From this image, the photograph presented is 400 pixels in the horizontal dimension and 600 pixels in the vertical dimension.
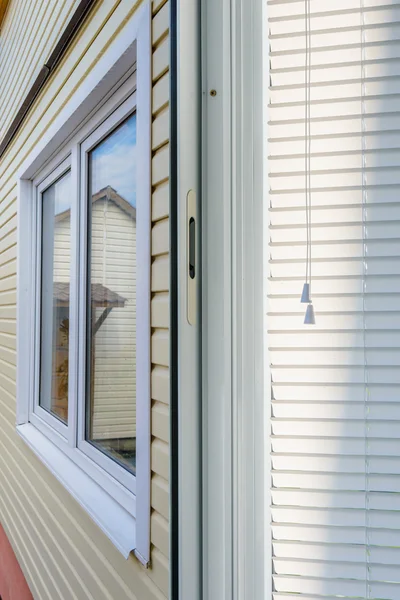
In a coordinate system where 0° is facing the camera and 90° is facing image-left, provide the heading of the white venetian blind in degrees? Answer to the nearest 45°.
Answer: approximately 0°

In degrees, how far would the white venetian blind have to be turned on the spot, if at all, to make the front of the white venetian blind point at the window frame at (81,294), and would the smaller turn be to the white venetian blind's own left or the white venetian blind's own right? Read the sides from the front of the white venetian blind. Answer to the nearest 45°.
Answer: approximately 135° to the white venetian blind's own right

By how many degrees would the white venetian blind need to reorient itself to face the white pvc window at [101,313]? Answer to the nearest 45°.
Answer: approximately 135° to its right
